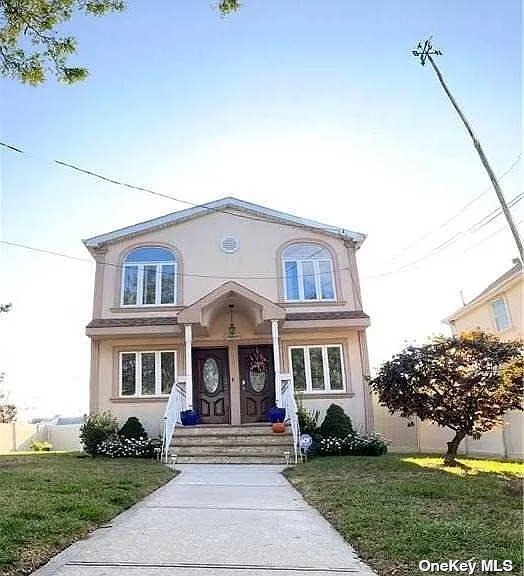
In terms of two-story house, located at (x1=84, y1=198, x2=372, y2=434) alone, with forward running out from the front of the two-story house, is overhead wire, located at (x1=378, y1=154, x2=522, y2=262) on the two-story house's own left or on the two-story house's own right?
on the two-story house's own left

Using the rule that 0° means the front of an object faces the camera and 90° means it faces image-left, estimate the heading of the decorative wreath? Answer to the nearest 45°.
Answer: approximately 0°

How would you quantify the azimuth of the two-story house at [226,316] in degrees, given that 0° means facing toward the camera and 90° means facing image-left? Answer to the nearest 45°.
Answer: approximately 0°

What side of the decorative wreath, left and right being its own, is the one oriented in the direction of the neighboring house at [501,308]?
left

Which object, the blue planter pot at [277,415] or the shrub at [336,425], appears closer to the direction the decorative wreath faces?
the blue planter pot

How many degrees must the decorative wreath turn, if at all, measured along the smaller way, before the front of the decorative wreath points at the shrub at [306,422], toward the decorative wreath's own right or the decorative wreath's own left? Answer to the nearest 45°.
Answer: approximately 45° to the decorative wreath's own left

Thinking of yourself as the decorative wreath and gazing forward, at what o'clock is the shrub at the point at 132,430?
The shrub is roughly at 2 o'clock from the decorative wreath.

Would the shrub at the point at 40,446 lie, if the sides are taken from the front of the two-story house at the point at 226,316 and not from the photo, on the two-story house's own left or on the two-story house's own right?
on the two-story house's own right
